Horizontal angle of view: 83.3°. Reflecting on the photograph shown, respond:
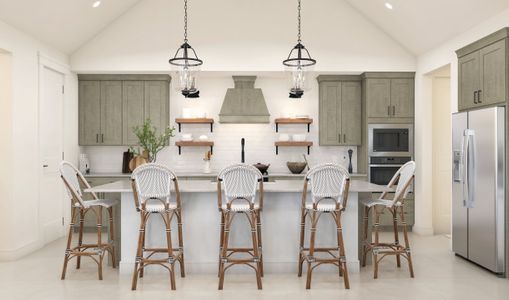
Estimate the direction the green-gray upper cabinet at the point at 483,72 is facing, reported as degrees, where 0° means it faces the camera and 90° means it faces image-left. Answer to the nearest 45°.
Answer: approximately 45°

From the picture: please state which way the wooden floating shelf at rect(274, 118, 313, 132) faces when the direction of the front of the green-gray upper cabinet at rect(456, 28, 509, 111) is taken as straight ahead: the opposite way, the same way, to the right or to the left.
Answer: to the left

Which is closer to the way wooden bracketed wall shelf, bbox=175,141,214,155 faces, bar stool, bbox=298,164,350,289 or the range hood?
the bar stool

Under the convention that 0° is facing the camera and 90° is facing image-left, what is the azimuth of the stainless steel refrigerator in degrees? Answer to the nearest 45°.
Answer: approximately 45°

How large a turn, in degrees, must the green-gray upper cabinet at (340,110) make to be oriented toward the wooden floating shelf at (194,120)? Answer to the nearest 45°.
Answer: approximately 90° to its right

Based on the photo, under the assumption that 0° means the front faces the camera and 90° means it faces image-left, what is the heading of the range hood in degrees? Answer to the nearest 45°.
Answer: approximately 0°

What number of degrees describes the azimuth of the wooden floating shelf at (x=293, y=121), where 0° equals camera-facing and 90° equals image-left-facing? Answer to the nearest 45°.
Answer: approximately 0°

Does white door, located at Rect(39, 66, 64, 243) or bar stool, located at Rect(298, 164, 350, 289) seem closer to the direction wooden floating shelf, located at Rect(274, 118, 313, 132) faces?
the bar stool
